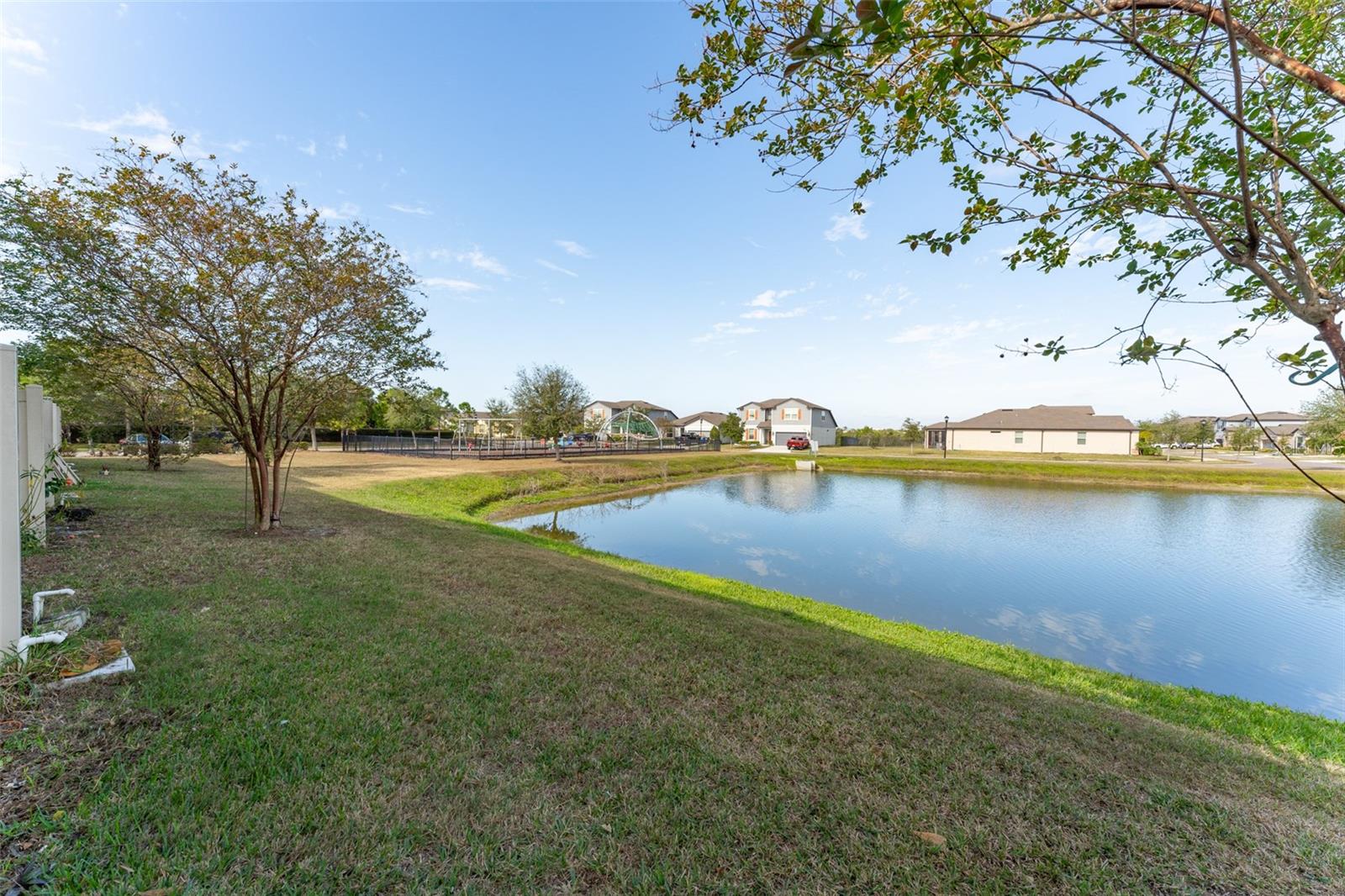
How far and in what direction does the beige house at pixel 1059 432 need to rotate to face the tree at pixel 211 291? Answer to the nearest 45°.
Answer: approximately 90° to its right

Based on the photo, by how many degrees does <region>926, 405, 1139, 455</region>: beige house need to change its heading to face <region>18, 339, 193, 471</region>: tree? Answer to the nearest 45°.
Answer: approximately 90° to its right

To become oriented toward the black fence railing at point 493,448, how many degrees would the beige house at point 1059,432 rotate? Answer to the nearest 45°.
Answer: approximately 135° to its right

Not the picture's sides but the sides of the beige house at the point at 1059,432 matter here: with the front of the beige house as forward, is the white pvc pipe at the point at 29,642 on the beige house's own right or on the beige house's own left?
on the beige house's own right

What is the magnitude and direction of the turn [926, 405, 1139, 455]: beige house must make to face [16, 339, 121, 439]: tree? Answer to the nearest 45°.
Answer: approximately 90° to its right
